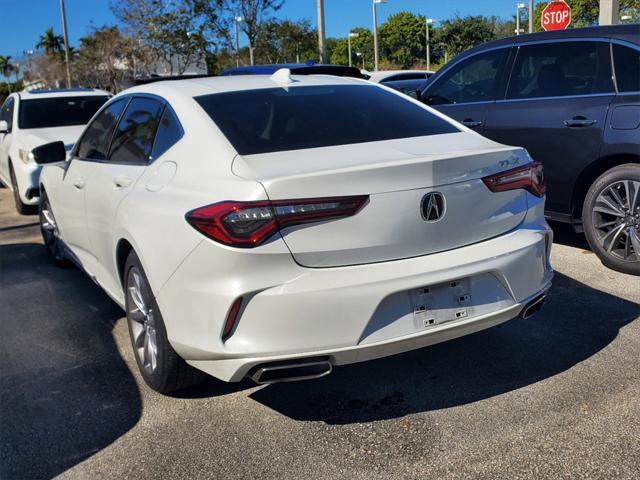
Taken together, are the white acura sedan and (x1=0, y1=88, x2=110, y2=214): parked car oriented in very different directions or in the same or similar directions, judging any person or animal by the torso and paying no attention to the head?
very different directions

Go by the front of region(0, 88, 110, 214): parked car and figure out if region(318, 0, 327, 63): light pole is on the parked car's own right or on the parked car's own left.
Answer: on the parked car's own left

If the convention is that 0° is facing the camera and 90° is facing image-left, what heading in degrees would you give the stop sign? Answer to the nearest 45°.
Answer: approximately 0°

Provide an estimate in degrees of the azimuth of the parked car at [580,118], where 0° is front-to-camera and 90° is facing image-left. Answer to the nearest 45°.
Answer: approximately 135°

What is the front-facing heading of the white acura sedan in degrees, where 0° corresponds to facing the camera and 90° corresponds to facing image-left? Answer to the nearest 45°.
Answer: approximately 135°

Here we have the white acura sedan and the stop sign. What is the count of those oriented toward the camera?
1

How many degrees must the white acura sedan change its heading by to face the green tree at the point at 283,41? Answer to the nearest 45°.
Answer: approximately 45° to its right
